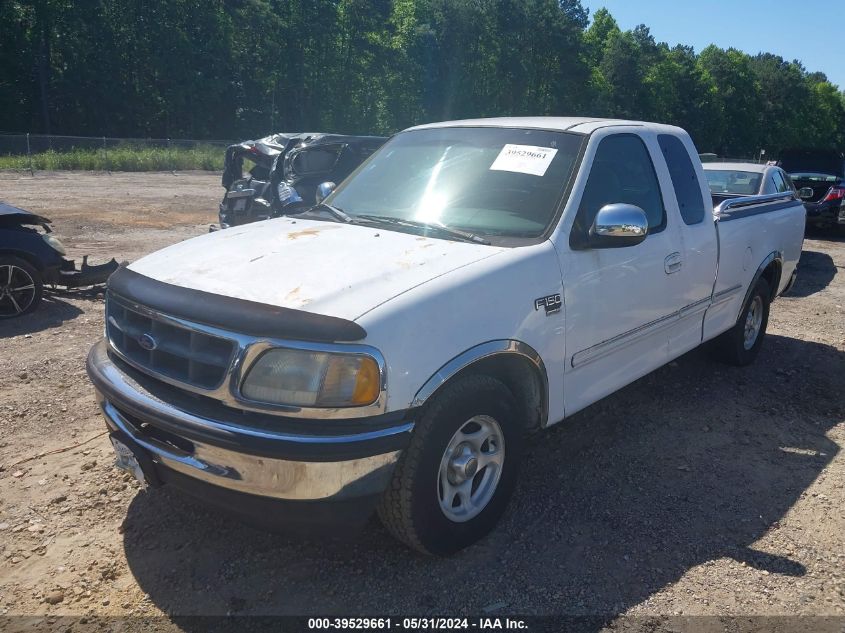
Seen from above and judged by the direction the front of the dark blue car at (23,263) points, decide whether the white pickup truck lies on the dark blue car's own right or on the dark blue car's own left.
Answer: on the dark blue car's own right

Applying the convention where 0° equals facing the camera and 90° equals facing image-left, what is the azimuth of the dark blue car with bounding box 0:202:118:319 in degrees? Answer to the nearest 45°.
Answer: approximately 270°

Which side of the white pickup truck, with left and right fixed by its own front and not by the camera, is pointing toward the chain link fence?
right

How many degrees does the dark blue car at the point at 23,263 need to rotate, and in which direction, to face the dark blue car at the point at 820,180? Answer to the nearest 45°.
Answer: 0° — it already faces it

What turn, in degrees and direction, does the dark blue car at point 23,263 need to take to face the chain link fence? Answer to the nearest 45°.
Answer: approximately 90° to its left

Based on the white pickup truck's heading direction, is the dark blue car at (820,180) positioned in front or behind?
behind

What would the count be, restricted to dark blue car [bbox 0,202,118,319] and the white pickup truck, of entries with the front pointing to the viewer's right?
1

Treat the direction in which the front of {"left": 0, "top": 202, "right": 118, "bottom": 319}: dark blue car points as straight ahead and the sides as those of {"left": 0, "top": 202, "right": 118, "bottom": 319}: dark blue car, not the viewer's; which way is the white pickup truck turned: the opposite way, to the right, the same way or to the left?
the opposite way

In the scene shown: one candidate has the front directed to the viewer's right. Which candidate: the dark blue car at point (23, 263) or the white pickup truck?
the dark blue car

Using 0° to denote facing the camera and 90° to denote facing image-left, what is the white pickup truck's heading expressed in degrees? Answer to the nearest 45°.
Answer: approximately 45°
